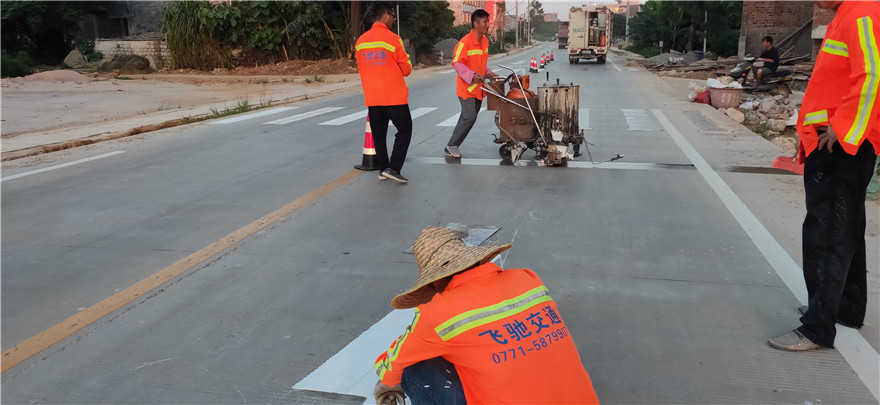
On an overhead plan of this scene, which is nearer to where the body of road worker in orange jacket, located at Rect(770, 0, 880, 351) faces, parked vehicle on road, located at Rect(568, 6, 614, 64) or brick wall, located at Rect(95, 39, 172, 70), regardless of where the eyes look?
the brick wall

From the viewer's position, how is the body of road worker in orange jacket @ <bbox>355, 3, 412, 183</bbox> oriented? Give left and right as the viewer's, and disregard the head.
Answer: facing away from the viewer and to the right of the viewer

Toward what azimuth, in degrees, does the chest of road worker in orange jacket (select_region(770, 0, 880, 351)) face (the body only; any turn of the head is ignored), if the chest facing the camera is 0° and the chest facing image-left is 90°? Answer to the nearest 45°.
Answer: approximately 90°

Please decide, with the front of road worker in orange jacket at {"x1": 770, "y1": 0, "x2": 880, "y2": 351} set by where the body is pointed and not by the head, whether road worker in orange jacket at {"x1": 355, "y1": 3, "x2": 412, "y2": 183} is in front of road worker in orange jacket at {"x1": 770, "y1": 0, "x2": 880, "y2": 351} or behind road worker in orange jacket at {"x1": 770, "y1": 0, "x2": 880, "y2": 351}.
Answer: in front

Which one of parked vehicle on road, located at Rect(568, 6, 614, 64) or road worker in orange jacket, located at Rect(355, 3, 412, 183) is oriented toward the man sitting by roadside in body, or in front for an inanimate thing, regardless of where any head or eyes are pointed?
the road worker in orange jacket

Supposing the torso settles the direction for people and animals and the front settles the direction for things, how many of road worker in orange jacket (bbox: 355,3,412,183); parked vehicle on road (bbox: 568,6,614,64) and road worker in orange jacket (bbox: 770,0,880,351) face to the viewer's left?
1

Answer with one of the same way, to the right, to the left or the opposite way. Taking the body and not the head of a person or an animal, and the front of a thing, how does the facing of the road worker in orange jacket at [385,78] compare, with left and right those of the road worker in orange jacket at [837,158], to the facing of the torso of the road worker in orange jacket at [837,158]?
to the right

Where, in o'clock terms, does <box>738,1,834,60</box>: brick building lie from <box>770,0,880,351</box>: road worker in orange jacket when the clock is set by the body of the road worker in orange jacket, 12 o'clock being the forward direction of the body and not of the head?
The brick building is roughly at 3 o'clock from the road worker in orange jacket.

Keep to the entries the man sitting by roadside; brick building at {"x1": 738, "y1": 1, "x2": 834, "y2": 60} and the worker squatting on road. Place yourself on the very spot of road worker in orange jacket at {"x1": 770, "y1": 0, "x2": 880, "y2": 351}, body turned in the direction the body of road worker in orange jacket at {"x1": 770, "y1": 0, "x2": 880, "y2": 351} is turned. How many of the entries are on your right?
2
